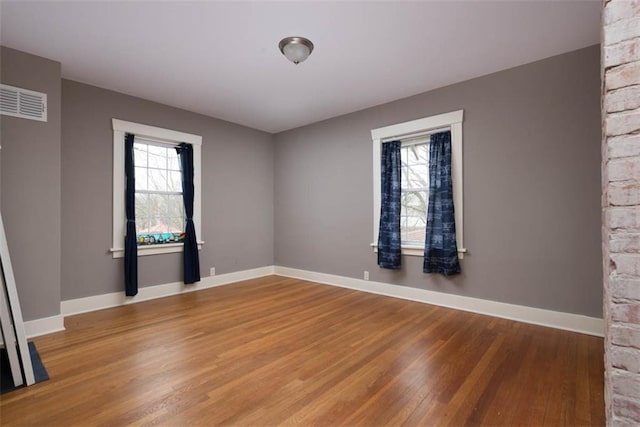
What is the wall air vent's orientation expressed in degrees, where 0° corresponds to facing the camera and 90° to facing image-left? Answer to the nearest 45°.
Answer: approximately 315°

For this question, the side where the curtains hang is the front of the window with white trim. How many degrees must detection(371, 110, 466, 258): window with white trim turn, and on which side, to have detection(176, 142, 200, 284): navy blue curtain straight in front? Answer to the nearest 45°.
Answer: approximately 45° to its right

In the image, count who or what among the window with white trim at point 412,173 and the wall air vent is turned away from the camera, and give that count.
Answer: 0

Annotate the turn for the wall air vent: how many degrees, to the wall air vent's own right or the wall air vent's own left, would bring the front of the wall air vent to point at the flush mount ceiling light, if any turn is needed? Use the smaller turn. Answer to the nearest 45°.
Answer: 0° — it already faces it

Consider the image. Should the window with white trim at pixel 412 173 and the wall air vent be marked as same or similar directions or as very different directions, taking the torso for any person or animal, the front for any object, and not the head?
very different directions

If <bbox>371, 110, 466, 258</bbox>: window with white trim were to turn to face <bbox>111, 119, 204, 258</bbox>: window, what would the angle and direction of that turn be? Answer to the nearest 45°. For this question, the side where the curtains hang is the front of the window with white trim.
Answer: approximately 45° to its right

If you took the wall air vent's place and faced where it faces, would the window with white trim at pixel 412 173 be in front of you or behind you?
in front

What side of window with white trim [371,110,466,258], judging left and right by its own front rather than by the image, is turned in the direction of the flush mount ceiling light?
front

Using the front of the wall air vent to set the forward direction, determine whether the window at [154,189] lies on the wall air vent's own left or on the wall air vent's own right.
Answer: on the wall air vent's own left

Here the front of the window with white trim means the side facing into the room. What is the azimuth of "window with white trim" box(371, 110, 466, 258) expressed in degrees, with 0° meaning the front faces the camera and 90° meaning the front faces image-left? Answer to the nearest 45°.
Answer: approximately 45°
